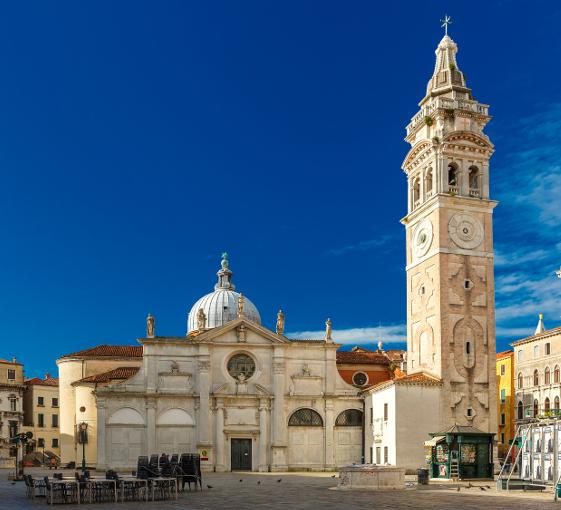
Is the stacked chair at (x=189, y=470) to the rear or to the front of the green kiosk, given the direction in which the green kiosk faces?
to the front

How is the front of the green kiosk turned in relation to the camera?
facing the viewer and to the left of the viewer
